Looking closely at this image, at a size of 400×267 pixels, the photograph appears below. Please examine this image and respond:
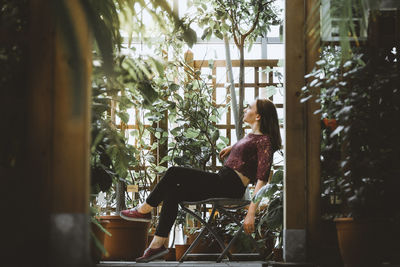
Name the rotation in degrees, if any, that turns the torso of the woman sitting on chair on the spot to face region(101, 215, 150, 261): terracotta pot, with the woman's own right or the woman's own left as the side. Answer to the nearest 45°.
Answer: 0° — they already face it

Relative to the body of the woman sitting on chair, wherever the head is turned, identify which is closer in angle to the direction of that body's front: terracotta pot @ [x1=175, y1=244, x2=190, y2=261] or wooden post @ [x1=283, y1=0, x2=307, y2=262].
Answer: the terracotta pot

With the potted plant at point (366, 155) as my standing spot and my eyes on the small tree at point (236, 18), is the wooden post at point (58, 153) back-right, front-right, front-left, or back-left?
back-left

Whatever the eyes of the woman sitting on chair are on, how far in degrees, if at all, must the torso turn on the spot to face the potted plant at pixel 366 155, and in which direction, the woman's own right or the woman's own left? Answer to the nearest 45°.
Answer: approximately 135° to the woman's own left

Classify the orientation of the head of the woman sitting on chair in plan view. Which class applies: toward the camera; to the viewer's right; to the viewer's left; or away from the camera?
to the viewer's left

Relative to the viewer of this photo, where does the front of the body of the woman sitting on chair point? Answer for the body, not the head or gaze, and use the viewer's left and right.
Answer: facing to the left of the viewer

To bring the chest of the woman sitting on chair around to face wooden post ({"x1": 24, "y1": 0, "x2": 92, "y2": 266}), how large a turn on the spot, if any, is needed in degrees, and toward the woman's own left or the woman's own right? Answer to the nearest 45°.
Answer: approximately 90° to the woman's own left

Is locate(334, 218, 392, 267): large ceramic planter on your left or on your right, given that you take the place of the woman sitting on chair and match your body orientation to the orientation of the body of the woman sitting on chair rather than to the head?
on your left
